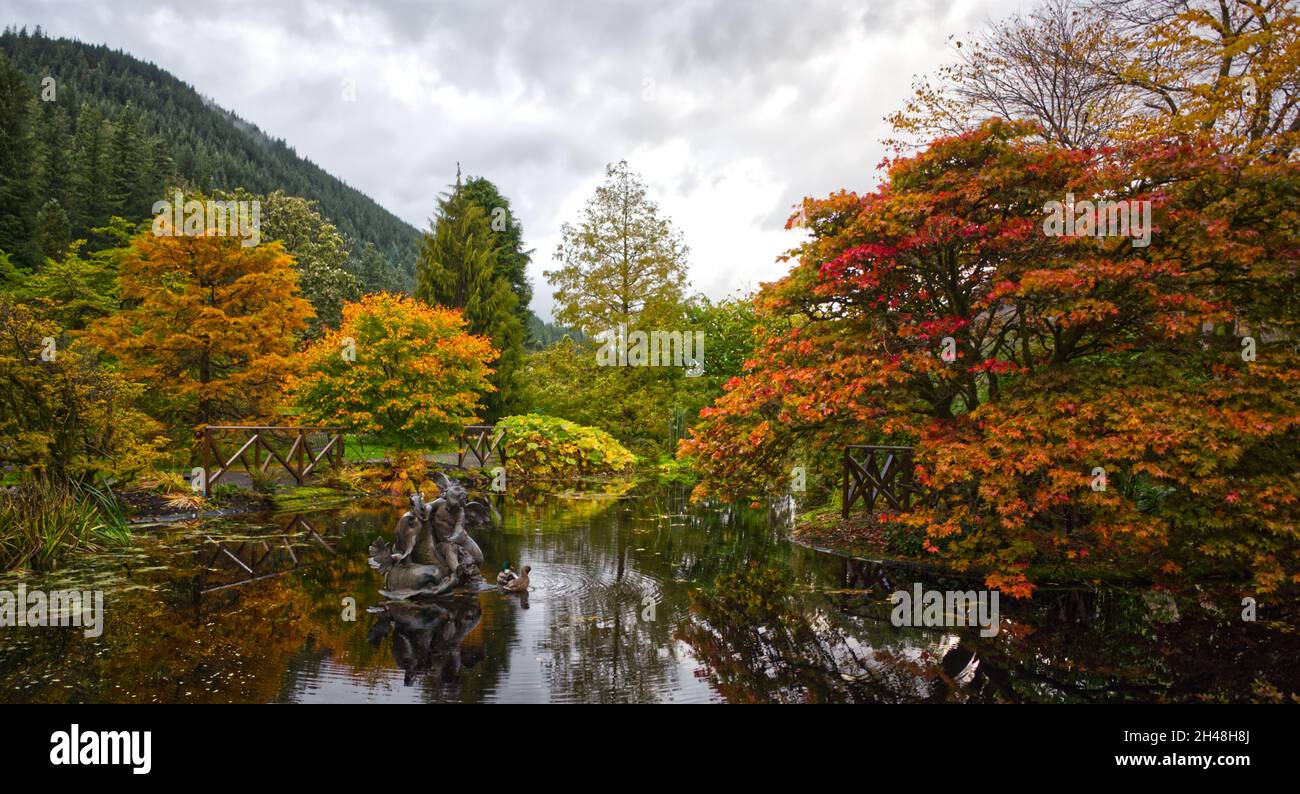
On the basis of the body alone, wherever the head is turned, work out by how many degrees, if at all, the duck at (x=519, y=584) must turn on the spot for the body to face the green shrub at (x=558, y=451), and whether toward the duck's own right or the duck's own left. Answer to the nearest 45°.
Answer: approximately 90° to the duck's own left

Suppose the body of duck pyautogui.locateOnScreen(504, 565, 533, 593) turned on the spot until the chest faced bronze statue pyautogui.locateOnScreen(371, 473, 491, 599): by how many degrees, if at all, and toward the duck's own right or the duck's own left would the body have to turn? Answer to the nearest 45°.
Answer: approximately 180°

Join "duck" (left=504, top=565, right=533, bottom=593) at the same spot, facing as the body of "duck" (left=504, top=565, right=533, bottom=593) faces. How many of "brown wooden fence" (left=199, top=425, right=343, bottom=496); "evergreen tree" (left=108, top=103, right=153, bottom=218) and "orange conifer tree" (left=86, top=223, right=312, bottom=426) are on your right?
0

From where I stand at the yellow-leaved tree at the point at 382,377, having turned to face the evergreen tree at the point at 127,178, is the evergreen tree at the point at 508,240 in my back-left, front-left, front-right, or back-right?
front-right

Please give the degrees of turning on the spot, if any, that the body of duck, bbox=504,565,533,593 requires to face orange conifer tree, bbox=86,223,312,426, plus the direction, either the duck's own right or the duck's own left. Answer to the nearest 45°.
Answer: approximately 135° to the duck's own left

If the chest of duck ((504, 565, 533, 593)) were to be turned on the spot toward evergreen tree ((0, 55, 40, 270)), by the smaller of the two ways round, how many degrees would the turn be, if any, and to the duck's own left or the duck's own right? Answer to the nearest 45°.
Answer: approximately 135° to the duck's own left

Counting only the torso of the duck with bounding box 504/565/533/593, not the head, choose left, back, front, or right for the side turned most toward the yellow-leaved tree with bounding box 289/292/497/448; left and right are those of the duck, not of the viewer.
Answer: left

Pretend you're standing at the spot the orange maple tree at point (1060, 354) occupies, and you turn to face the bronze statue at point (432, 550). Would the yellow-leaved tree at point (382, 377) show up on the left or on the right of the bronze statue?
right

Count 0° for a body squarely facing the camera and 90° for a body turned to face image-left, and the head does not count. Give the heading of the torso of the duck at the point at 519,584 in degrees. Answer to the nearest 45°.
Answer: approximately 270°

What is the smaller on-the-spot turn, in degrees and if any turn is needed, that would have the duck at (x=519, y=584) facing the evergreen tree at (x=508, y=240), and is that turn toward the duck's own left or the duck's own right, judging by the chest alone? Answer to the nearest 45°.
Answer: approximately 90° to the duck's own left

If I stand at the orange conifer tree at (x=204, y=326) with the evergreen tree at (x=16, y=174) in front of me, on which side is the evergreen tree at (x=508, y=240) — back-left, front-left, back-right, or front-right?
front-right
